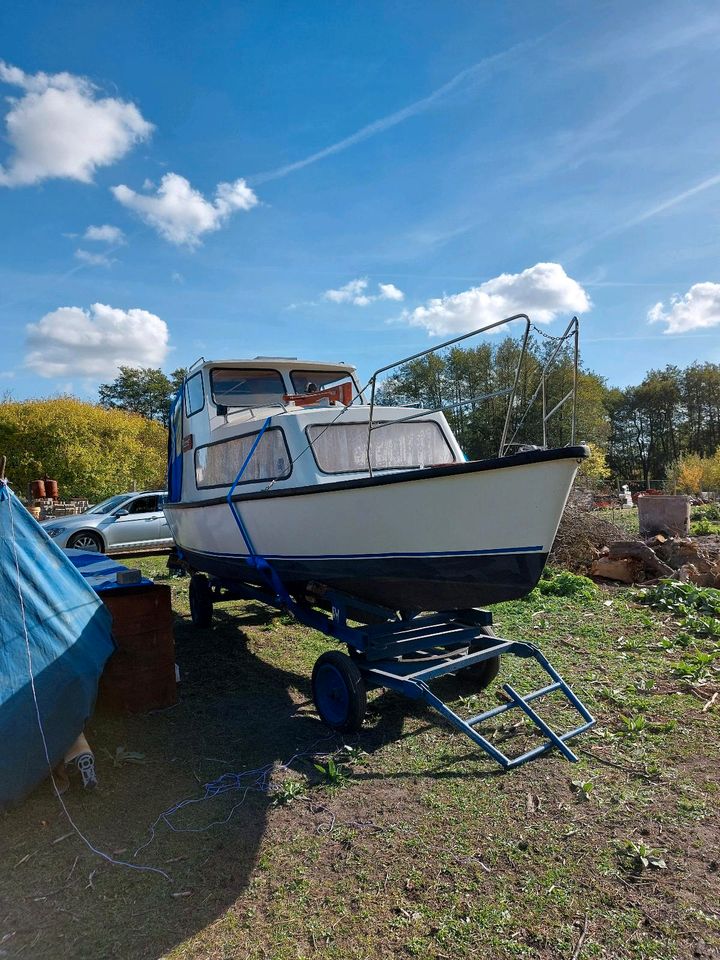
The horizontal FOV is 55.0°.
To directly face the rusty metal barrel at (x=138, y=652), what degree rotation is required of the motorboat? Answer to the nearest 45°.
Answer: approximately 135° to its right

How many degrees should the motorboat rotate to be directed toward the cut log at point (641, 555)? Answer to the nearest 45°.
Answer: approximately 90° to its left

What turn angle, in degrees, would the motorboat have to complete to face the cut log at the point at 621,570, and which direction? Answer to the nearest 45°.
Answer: approximately 90° to its left

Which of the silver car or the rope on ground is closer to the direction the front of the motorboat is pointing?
the rope on ground

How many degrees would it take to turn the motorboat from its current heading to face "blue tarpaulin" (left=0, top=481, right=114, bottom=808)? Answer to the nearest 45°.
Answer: approximately 90° to its right

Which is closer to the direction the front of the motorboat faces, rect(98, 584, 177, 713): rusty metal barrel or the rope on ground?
the rope on ground

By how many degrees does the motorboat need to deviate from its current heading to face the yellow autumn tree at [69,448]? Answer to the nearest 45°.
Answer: approximately 180°

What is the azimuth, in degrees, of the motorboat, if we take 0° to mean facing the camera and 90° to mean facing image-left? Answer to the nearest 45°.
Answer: approximately 315°
